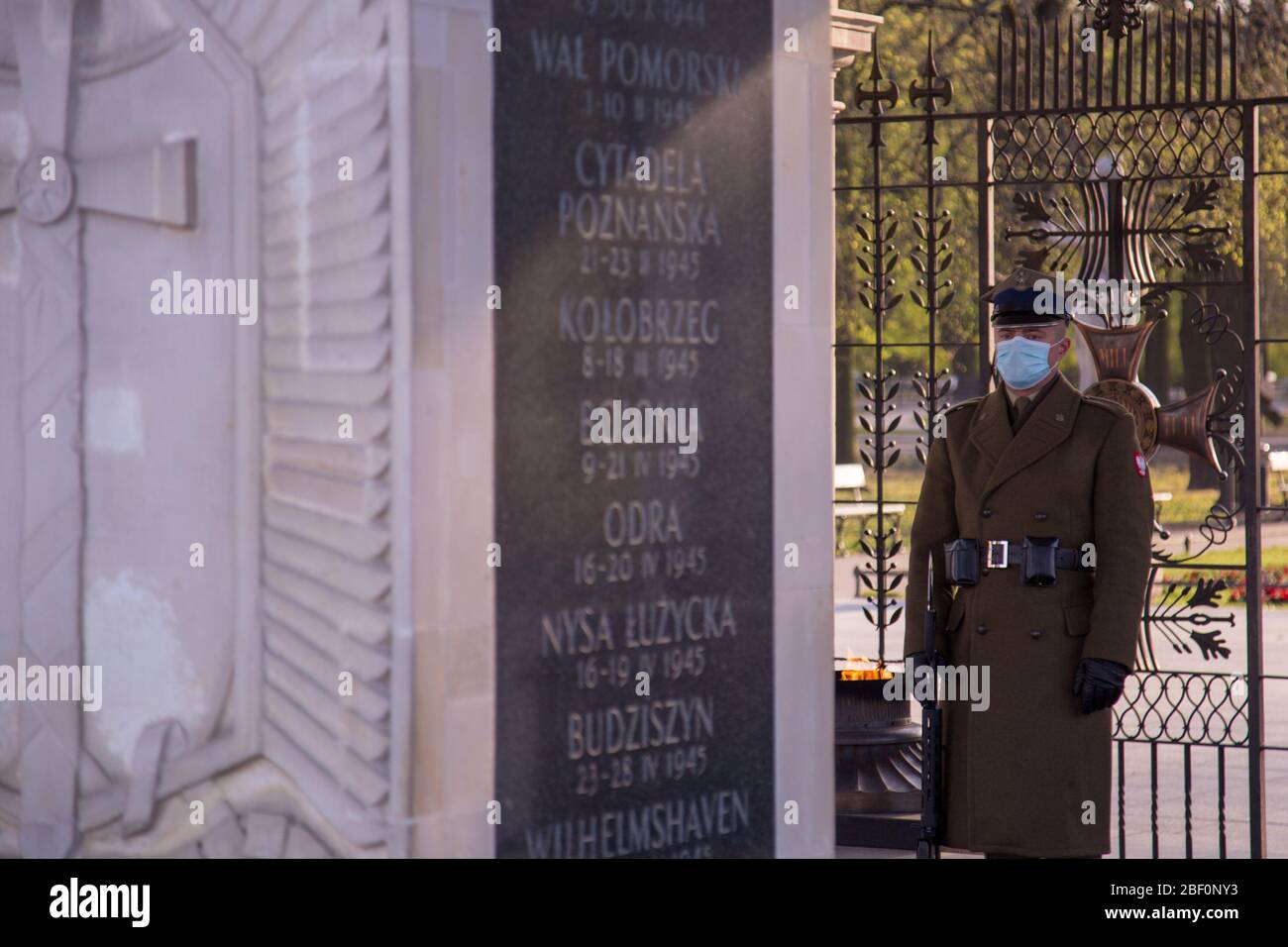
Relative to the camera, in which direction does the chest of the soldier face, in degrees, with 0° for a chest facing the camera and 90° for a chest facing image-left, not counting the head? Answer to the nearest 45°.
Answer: approximately 45°
